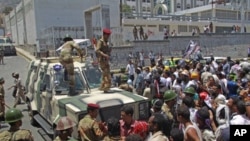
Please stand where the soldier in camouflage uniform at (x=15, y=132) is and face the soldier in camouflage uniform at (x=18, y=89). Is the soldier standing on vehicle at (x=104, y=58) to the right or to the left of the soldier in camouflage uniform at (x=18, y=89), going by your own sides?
right

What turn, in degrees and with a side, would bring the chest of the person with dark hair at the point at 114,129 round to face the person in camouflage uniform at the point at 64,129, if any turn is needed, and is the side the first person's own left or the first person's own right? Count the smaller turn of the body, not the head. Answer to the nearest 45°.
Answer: approximately 135° to the first person's own left

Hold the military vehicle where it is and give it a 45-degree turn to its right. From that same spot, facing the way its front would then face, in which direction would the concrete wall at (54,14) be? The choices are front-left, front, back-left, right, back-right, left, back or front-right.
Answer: back

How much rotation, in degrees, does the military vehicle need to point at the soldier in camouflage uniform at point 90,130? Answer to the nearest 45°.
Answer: approximately 45° to its right

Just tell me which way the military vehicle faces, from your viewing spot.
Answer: facing the viewer and to the right of the viewer

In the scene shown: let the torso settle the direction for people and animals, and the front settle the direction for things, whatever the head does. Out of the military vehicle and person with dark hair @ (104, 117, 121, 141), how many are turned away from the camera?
1

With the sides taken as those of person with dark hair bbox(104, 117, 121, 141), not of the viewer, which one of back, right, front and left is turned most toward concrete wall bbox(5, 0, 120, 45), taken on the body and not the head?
front

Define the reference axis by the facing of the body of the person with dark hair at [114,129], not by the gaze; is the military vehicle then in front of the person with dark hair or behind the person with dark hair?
in front

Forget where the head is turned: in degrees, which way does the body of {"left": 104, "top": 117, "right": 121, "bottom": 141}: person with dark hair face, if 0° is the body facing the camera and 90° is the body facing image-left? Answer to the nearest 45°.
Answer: approximately 180°

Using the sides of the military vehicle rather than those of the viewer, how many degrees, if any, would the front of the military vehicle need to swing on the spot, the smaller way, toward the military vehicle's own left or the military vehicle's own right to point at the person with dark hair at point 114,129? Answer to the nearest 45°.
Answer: approximately 45° to the military vehicle's own right

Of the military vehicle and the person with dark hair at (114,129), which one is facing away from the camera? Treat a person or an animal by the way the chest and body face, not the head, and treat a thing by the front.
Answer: the person with dark hair
